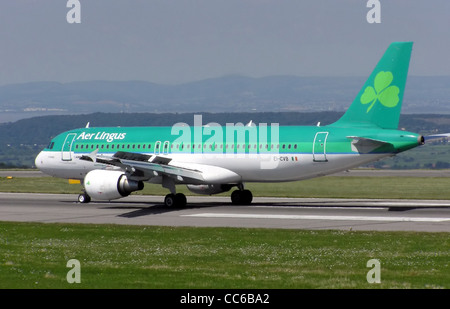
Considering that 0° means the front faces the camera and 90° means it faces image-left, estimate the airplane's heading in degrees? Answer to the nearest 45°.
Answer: approximately 135°
